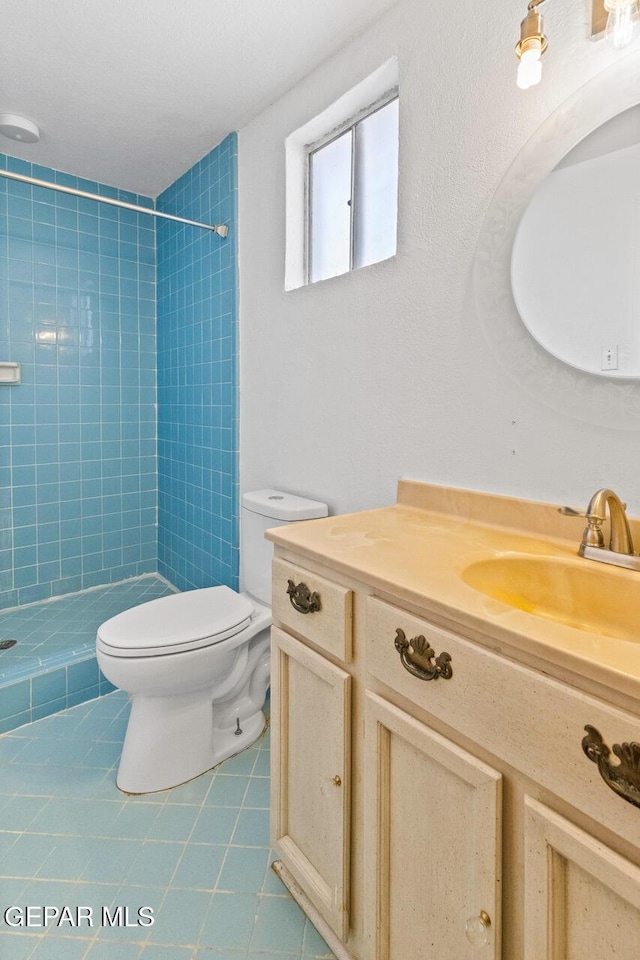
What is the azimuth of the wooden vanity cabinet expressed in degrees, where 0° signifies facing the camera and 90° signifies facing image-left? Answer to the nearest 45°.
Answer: approximately 45°

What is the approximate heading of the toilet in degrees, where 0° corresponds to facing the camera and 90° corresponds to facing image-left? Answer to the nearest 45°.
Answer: approximately 45°

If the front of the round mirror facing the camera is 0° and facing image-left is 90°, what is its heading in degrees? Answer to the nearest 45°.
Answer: approximately 45°
